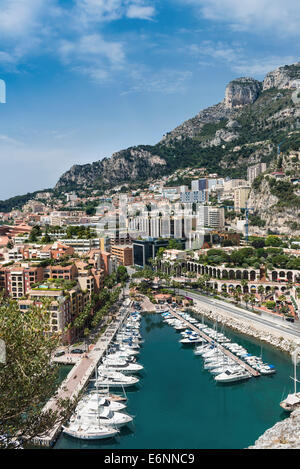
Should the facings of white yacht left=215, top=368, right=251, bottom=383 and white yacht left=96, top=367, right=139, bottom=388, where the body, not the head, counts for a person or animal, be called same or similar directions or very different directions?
very different directions

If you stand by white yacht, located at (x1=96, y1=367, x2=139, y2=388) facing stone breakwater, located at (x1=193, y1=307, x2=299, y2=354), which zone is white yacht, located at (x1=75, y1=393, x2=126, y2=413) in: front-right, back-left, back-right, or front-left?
back-right

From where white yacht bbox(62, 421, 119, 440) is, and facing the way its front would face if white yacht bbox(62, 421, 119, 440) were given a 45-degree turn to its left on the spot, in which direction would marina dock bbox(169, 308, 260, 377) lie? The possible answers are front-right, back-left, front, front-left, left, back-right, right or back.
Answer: front

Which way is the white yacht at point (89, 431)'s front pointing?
to the viewer's right

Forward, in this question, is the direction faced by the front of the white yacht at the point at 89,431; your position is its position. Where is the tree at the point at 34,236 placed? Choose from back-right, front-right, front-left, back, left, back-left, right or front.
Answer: left

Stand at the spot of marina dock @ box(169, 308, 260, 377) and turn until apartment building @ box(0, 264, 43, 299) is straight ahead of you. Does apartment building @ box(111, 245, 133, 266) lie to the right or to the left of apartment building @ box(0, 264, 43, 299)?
right

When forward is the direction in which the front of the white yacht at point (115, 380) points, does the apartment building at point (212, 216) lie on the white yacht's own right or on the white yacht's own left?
on the white yacht's own left

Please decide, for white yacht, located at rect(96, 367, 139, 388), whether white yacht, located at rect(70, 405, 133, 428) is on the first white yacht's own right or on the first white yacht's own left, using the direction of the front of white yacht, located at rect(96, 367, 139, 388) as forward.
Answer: on the first white yacht's own right

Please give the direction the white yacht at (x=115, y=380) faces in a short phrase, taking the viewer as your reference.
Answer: facing to the right of the viewer

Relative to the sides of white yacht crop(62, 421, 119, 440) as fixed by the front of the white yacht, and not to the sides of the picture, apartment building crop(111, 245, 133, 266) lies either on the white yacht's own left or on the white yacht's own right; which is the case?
on the white yacht's own left

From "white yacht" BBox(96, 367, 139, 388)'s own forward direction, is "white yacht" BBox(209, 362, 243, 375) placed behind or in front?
in front

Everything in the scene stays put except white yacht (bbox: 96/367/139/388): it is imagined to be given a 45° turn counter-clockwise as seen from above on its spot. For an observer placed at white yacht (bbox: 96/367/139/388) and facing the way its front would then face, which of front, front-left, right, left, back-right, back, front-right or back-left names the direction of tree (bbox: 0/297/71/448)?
back-right

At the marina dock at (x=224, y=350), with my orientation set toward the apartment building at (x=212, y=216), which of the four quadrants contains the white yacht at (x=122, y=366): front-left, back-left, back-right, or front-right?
back-left

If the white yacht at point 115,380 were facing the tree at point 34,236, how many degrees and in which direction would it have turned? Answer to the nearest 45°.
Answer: approximately 90° to its left
